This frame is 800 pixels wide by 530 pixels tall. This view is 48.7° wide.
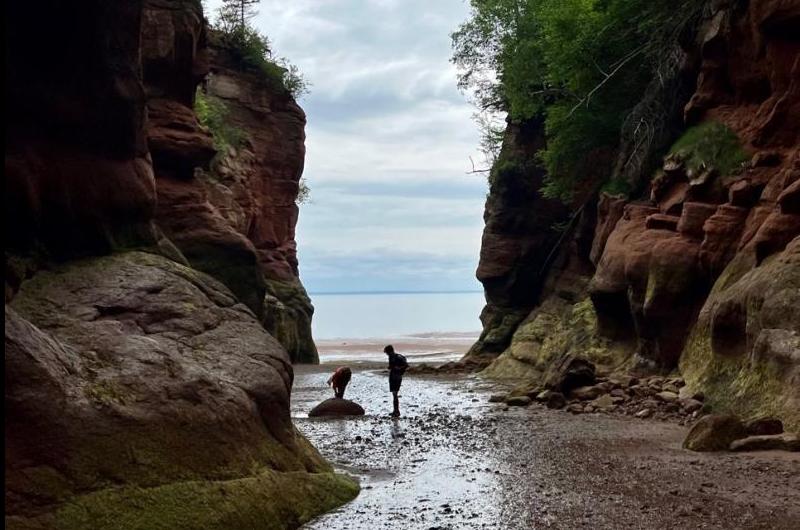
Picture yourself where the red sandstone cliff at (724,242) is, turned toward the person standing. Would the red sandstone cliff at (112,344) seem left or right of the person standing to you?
left

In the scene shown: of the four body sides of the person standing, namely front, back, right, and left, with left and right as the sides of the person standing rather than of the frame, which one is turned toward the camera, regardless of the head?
left

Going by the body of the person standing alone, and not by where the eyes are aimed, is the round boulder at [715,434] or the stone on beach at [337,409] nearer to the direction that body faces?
the stone on beach

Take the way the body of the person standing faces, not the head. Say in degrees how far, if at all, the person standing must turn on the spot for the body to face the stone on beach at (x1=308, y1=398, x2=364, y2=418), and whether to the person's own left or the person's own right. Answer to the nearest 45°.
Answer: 0° — they already face it

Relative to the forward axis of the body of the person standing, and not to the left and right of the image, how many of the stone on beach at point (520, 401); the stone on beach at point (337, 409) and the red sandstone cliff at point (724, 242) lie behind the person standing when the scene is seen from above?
2

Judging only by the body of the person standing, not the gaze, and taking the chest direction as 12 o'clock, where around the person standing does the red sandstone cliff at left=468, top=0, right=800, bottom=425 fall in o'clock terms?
The red sandstone cliff is roughly at 6 o'clock from the person standing.

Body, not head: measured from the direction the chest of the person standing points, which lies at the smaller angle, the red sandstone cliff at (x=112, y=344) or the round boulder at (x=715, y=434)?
the red sandstone cliff

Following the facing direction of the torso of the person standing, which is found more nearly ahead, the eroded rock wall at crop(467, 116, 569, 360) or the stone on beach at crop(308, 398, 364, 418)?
the stone on beach

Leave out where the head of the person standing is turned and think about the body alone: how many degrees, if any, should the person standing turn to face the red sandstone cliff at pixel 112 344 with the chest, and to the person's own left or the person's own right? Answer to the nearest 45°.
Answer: approximately 90° to the person's own left

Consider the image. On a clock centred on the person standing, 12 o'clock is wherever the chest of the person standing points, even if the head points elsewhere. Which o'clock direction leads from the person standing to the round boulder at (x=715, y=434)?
The round boulder is roughly at 8 o'clock from the person standing.

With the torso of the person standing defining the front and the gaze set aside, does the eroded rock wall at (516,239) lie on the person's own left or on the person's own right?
on the person's own right
